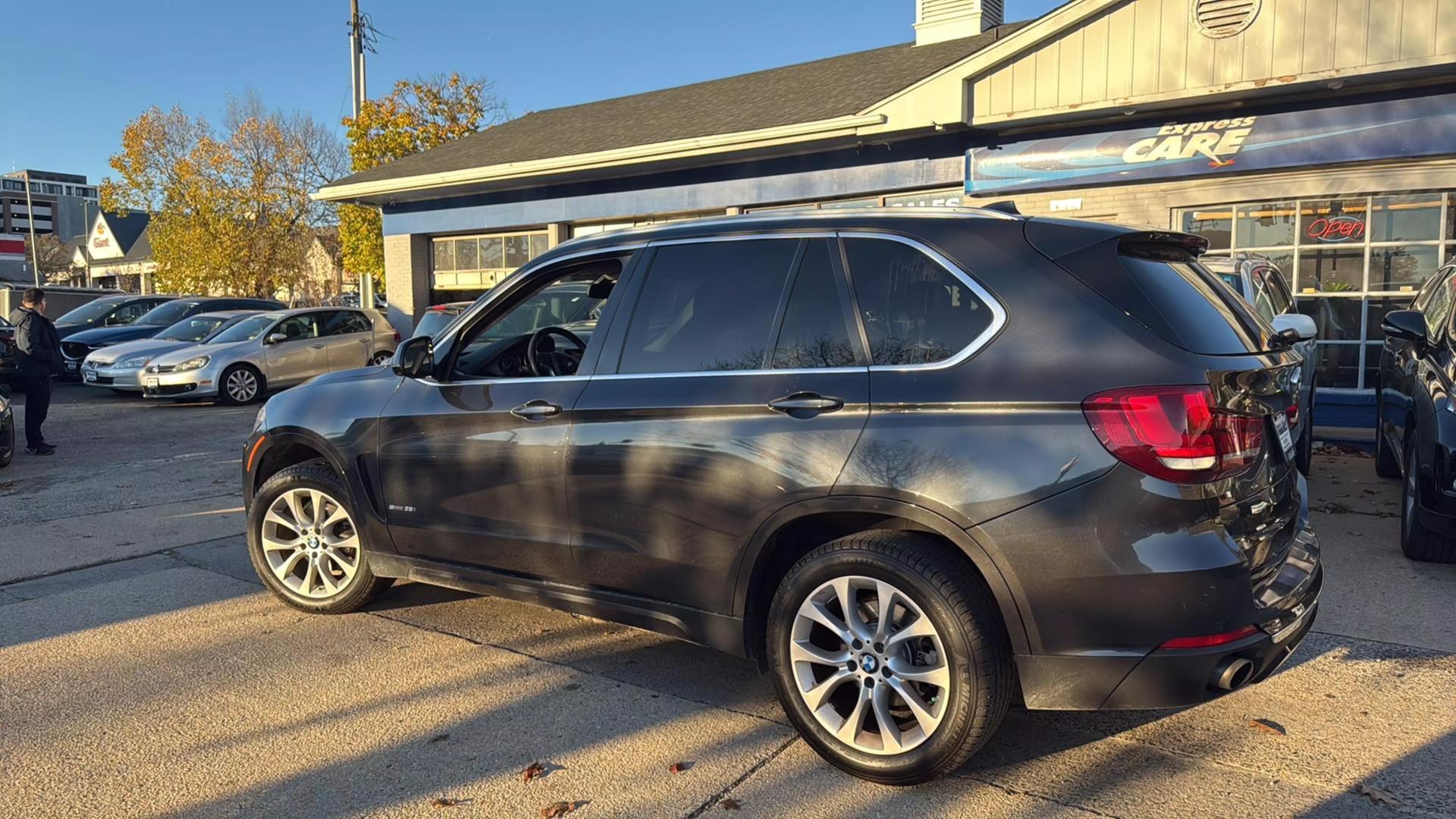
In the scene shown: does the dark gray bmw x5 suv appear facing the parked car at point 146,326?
yes

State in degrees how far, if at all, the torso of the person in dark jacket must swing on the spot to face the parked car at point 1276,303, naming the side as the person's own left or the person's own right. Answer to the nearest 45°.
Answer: approximately 45° to the person's own right

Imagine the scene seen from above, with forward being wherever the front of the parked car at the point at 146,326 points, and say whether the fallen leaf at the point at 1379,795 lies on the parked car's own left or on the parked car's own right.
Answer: on the parked car's own left

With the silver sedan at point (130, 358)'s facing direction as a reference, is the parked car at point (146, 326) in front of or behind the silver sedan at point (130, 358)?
behind

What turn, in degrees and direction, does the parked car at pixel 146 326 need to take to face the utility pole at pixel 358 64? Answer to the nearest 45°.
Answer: approximately 180°

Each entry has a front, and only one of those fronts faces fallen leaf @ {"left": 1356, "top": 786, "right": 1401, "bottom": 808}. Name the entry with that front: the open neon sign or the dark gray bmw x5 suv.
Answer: the open neon sign

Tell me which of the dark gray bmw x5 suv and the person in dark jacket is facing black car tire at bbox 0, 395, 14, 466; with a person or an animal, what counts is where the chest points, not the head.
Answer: the dark gray bmw x5 suv
